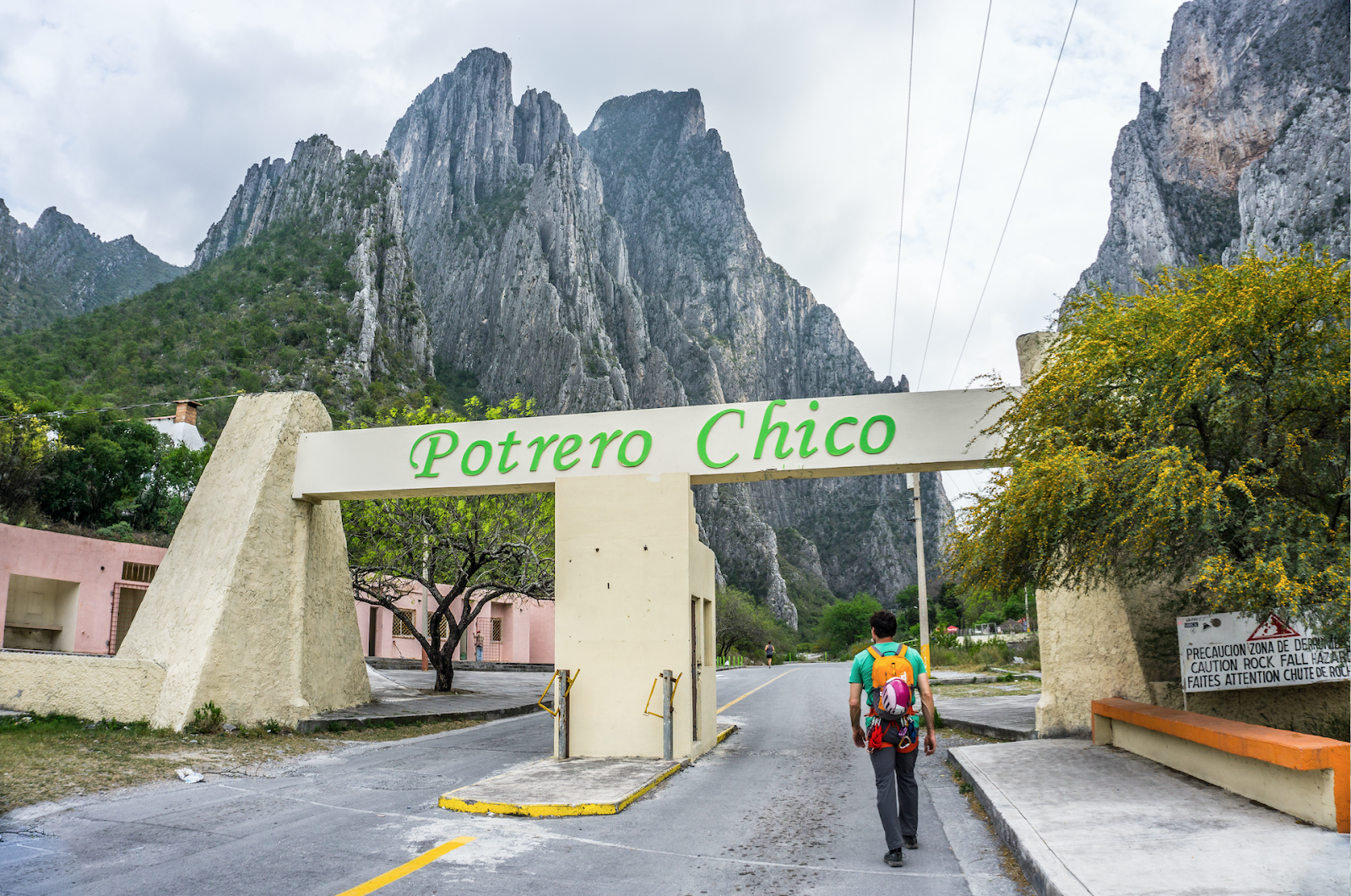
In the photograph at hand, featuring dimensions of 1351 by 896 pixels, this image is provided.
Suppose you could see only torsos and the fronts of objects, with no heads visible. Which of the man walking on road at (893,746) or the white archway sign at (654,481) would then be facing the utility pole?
the man walking on road

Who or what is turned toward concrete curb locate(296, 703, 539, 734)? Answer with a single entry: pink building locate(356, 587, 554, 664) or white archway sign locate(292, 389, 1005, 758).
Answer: the pink building

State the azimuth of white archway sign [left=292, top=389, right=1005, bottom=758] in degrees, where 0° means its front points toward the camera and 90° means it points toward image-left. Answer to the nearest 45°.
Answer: approximately 0°

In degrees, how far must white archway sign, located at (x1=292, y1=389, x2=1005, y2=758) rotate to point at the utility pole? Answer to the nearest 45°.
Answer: approximately 135° to its left

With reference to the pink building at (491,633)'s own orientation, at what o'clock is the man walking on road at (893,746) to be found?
The man walking on road is roughly at 12 o'clock from the pink building.

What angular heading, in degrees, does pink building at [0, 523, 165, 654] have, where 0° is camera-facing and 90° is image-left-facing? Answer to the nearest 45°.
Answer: approximately 315°

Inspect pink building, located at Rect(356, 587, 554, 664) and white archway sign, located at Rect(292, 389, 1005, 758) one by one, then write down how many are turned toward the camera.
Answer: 2

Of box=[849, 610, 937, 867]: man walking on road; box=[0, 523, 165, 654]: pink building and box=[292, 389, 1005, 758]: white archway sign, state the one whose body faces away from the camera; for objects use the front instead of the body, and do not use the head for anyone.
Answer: the man walking on road
